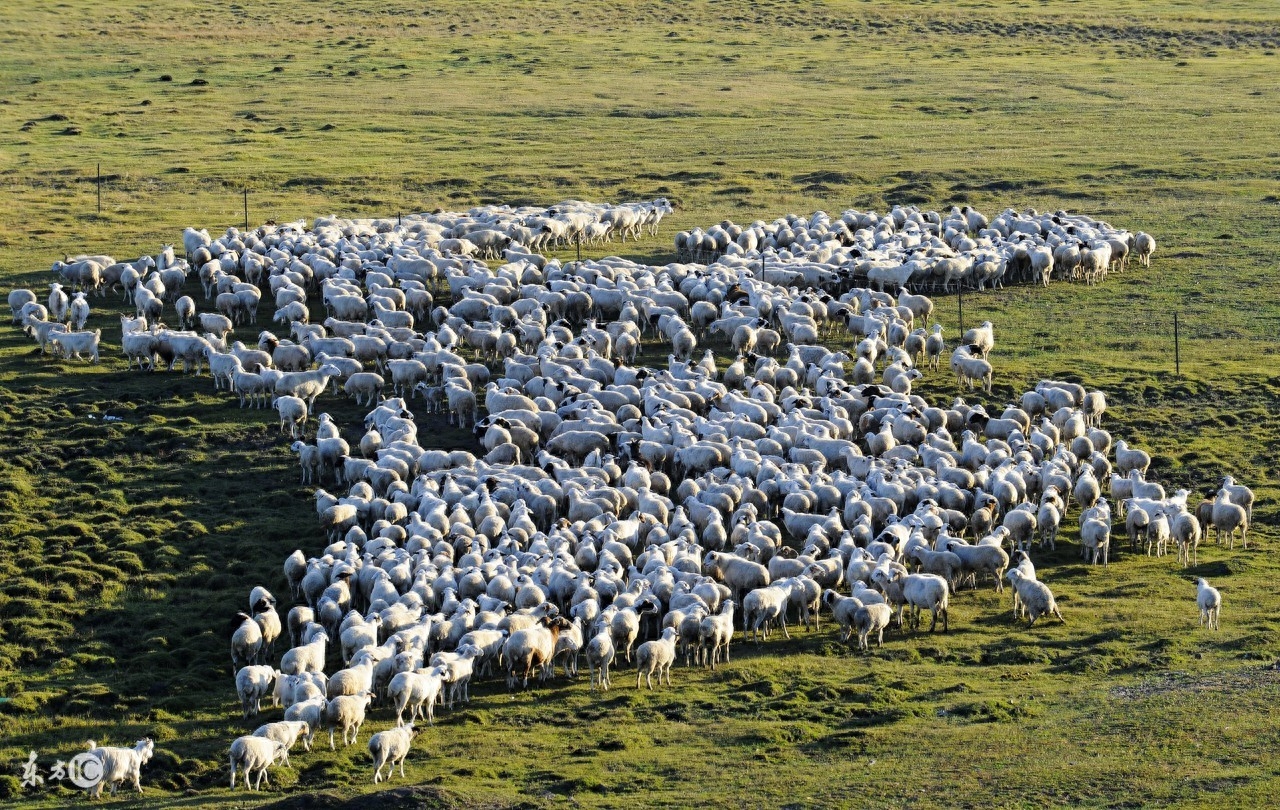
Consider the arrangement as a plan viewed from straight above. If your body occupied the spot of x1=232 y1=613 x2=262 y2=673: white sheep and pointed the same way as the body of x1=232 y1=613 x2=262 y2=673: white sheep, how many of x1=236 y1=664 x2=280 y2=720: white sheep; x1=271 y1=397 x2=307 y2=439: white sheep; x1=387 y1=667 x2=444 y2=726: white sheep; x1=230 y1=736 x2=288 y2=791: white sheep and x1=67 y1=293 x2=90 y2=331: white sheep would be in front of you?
2

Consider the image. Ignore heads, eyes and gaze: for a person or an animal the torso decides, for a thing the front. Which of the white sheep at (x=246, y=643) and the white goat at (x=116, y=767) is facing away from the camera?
the white sheep at (x=246, y=643)

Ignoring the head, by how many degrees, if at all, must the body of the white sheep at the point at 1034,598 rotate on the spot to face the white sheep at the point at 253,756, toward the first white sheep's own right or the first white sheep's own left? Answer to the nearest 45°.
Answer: approximately 90° to the first white sheep's own left

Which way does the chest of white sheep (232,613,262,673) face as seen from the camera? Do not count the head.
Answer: away from the camera

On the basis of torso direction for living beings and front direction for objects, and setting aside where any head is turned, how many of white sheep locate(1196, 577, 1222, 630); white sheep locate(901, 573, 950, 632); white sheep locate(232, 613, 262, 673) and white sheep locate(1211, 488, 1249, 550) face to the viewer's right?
0

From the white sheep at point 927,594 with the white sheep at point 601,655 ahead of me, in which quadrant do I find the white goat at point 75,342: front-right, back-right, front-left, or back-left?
front-right

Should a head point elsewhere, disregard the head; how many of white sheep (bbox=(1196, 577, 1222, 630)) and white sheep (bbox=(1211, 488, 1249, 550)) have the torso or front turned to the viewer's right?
0

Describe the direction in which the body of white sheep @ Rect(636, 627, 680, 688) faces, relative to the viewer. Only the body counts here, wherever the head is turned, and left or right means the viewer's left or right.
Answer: facing away from the viewer and to the right of the viewer

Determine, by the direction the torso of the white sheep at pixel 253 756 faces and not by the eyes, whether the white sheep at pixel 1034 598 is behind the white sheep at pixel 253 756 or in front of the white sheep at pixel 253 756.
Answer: in front

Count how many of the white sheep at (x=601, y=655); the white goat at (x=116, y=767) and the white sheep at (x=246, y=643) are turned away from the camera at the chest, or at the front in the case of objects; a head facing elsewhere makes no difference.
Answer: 2
